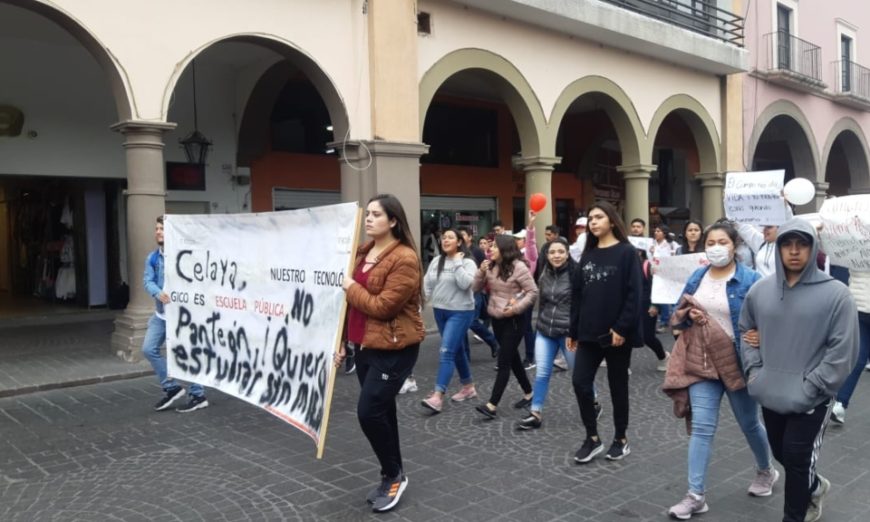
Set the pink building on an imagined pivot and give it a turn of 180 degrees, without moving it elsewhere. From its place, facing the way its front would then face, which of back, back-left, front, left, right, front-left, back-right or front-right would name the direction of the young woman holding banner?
back-left

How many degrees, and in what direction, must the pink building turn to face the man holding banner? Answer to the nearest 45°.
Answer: approximately 45° to its right

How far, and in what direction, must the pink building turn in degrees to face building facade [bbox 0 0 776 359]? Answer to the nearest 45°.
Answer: approximately 90° to its right

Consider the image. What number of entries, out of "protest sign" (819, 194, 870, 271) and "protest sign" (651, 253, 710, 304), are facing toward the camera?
2

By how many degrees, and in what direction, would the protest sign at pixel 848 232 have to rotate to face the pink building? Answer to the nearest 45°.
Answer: approximately 180°

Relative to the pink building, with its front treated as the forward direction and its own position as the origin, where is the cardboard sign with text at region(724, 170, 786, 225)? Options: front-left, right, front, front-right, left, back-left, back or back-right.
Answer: front-right

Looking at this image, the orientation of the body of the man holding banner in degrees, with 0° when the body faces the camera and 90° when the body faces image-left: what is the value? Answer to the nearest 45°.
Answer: approximately 45°

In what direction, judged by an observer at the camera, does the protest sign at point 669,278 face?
facing the viewer

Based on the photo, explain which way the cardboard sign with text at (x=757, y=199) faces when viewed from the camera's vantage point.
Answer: facing the viewer

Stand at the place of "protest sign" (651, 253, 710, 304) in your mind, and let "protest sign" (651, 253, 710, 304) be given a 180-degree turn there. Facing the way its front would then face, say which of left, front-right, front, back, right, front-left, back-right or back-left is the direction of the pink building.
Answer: front

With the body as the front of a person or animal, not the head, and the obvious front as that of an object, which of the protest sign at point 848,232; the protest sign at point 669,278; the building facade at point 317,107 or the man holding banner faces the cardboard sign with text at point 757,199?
the building facade

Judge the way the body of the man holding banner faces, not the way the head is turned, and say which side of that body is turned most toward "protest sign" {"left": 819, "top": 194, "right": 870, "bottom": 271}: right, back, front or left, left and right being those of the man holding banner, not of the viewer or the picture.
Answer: left

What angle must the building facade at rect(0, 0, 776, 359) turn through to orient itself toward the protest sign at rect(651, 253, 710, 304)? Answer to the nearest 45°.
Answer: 0° — it already faces it

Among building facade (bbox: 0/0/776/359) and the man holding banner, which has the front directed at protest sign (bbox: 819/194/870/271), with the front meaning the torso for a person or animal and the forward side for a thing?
the building facade

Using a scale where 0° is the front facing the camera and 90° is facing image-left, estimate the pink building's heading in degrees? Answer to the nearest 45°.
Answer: approximately 315°

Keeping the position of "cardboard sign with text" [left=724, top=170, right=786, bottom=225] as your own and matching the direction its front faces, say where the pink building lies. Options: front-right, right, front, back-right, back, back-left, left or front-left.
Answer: back

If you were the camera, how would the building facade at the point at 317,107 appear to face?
facing the viewer and to the right of the viewer
